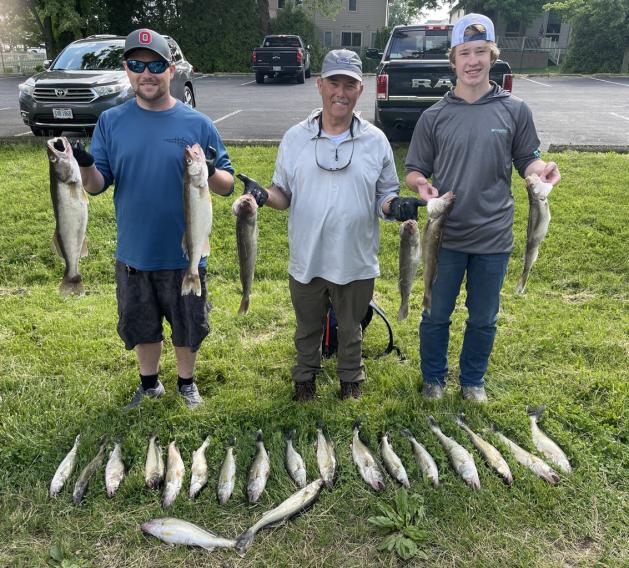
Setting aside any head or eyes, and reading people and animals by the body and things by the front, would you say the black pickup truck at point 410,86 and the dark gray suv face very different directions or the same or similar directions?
very different directions

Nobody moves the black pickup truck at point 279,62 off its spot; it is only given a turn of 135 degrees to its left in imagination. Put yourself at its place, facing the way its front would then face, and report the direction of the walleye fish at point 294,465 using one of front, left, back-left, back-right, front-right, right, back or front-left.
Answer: front-left

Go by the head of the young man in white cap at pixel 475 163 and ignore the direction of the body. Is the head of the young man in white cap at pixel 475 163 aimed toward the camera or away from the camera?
toward the camera

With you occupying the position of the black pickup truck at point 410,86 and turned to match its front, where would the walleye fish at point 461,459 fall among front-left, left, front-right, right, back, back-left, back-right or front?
back

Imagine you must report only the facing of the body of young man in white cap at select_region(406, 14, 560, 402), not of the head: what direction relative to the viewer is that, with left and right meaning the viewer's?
facing the viewer

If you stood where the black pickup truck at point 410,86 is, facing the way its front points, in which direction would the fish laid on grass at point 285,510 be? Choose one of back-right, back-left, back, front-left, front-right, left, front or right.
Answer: back

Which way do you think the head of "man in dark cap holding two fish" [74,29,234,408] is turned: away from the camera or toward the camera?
toward the camera

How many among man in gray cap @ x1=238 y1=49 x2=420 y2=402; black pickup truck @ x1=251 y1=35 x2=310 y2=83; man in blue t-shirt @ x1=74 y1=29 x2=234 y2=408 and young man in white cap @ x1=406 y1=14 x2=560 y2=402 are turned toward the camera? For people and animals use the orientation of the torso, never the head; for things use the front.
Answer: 3

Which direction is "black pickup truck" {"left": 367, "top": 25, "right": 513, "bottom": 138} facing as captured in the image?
away from the camera

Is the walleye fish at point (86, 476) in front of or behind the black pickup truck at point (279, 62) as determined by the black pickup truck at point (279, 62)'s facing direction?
behind

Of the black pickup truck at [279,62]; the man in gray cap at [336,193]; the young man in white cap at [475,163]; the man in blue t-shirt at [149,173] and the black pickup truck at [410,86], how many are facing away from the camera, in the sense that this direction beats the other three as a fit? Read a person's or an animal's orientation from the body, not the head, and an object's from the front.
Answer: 2

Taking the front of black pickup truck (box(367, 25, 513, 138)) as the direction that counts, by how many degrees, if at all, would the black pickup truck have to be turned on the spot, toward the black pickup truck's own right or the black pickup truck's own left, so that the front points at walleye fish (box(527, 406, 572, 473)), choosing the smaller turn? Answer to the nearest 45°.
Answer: approximately 180°

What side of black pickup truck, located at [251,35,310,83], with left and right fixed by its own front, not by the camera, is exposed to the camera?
back

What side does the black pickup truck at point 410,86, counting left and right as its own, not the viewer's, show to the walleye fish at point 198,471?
back

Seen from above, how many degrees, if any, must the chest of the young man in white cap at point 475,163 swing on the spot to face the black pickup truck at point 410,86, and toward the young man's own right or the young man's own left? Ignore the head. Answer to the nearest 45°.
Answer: approximately 180°

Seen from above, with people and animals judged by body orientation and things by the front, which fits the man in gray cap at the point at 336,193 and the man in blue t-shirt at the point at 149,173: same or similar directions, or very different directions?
same or similar directions

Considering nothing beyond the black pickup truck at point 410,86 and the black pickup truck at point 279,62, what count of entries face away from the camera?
2

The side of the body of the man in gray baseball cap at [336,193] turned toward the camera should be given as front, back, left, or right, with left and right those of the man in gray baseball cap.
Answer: front

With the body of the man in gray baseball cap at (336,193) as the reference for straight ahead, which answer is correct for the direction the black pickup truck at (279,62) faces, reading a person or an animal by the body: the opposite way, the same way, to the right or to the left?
the opposite way

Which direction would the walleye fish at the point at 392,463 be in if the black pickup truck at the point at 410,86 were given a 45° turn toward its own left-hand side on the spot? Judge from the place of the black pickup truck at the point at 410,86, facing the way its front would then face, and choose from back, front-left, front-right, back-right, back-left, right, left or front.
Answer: back-left
